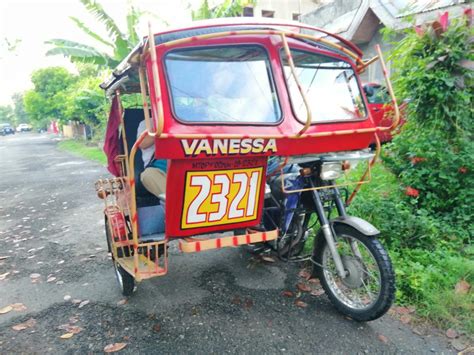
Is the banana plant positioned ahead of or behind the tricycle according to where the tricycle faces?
behind

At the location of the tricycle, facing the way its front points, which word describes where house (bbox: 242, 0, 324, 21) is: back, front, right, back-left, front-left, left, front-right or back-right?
back-left

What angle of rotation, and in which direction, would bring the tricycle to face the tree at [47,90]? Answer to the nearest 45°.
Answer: approximately 180°

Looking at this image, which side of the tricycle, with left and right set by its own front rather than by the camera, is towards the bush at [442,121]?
left

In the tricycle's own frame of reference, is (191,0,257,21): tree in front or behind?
behind

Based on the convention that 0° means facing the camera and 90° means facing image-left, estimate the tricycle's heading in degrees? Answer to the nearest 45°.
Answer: approximately 315°

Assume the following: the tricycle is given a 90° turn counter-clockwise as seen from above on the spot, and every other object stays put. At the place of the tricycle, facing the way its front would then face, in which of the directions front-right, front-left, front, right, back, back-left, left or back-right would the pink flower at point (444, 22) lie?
front

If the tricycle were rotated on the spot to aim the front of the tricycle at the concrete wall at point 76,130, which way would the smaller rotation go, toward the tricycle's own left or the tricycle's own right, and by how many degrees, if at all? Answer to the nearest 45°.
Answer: approximately 180°

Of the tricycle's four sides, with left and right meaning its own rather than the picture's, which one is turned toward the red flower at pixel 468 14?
left

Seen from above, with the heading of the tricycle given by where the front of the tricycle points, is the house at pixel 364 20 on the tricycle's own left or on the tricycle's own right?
on the tricycle's own left

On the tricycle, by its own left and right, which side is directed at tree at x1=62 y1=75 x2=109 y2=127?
back
